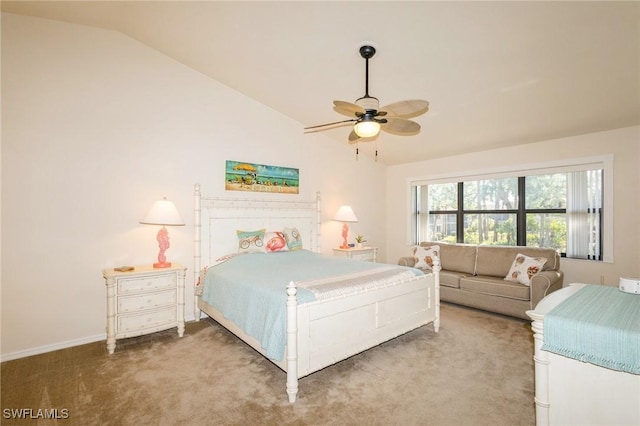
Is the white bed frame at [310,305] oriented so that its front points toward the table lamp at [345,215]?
no

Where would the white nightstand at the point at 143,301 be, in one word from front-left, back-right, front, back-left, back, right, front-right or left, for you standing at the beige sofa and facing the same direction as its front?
front

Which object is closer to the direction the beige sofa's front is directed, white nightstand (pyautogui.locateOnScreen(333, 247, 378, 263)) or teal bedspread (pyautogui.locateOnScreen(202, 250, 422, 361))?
the teal bedspread

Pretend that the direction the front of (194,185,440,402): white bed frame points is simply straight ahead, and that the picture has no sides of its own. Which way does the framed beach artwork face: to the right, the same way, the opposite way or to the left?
the same way

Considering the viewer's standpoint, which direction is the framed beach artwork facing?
facing the viewer and to the right of the viewer

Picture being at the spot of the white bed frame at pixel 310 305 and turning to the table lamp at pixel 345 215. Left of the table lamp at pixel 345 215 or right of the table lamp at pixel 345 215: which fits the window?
right

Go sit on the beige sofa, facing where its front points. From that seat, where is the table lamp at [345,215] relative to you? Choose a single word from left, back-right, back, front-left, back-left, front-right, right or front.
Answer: front-right

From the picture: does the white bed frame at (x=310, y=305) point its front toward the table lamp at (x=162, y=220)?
no

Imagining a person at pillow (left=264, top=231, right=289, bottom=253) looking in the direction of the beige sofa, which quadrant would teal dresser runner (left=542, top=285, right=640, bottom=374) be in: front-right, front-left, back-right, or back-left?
front-right

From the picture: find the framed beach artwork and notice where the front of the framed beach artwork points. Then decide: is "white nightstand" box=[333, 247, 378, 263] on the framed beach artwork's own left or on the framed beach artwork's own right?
on the framed beach artwork's own left

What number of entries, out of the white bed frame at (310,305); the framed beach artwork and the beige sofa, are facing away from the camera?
0

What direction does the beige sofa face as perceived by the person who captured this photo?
facing the viewer and to the left of the viewer

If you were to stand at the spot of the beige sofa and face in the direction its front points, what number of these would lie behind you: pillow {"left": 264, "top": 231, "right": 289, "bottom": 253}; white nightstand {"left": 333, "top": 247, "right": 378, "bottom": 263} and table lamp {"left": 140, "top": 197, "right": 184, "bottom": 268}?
0

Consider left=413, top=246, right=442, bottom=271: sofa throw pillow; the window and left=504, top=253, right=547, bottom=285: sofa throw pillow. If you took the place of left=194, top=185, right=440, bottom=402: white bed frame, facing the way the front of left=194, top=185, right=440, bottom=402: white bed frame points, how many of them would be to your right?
0

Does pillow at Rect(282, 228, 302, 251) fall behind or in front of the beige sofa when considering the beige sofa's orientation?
in front

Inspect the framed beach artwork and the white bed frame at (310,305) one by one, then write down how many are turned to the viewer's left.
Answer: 0

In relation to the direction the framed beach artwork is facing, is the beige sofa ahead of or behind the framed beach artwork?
ahead
